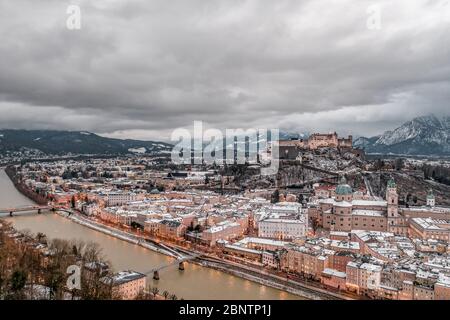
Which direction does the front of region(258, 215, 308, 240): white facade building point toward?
toward the camera

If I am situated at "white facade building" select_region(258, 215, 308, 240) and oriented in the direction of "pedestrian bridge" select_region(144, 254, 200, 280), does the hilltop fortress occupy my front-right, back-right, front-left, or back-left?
back-right

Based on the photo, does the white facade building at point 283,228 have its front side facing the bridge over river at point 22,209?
no

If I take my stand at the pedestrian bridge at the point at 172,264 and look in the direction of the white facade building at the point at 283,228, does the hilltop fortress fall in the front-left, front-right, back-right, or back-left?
front-left

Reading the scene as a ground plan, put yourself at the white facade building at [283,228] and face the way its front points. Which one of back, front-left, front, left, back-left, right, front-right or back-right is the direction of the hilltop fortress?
back

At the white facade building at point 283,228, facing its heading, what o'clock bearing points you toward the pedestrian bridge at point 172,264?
The pedestrian bridge is roughly at 1 o'clock from the white facade building.

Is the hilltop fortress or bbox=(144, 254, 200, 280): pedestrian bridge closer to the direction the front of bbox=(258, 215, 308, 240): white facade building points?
the pedestrian bridge

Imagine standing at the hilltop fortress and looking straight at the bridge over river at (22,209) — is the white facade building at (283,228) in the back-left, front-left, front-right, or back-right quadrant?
front-left
